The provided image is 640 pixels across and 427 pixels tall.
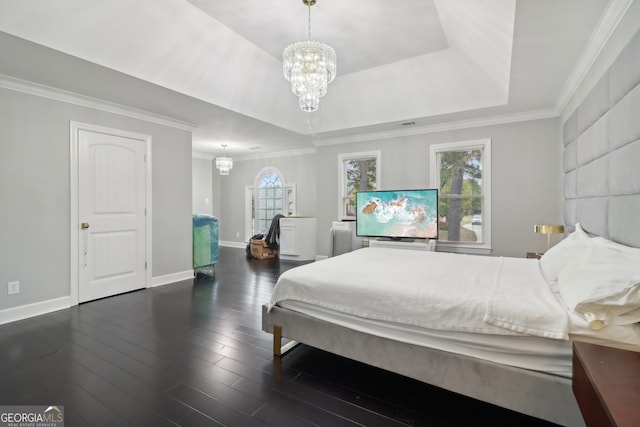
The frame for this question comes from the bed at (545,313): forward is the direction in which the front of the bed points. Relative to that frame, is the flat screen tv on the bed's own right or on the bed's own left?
on the bed's own right

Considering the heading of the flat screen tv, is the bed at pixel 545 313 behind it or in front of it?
in front

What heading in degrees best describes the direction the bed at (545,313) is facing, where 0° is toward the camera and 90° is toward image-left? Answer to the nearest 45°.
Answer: approximately 90°

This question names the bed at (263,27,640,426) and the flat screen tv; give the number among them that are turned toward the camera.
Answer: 1

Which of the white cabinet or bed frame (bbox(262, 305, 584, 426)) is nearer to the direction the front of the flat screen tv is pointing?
the bed frame

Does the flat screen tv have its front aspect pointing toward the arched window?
no

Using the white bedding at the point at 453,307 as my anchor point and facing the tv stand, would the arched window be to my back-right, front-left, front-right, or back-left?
front-left

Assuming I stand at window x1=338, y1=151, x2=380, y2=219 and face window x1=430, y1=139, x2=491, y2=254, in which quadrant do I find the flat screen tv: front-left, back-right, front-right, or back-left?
front-right

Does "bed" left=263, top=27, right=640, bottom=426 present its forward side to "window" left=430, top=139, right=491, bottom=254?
no

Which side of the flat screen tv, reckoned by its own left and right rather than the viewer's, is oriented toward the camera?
front

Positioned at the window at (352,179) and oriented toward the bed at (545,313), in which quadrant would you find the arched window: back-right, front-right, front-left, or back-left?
back-right

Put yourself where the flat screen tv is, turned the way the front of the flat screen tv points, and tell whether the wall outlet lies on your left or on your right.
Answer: on your right

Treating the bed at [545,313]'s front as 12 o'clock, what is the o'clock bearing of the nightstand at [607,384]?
The nightstand is roughly at 9 o'clock from the bed.

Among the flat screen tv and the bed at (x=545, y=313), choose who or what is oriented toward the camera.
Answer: the flat screen tv

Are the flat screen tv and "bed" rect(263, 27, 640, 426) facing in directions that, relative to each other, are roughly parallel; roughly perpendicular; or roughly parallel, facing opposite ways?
roughly perpendicular

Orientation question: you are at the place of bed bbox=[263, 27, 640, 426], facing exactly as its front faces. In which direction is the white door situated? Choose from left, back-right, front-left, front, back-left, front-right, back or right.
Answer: front

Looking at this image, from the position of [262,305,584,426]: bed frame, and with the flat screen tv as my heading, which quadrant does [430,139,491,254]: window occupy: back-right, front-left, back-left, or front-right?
front-right

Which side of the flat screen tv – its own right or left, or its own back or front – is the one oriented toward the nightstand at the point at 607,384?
front

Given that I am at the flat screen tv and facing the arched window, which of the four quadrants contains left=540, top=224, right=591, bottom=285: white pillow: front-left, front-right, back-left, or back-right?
back-left

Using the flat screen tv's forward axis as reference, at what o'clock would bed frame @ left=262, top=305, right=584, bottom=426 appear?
The bed frame is roughly at 12 o'clock from the flat screen tv.
